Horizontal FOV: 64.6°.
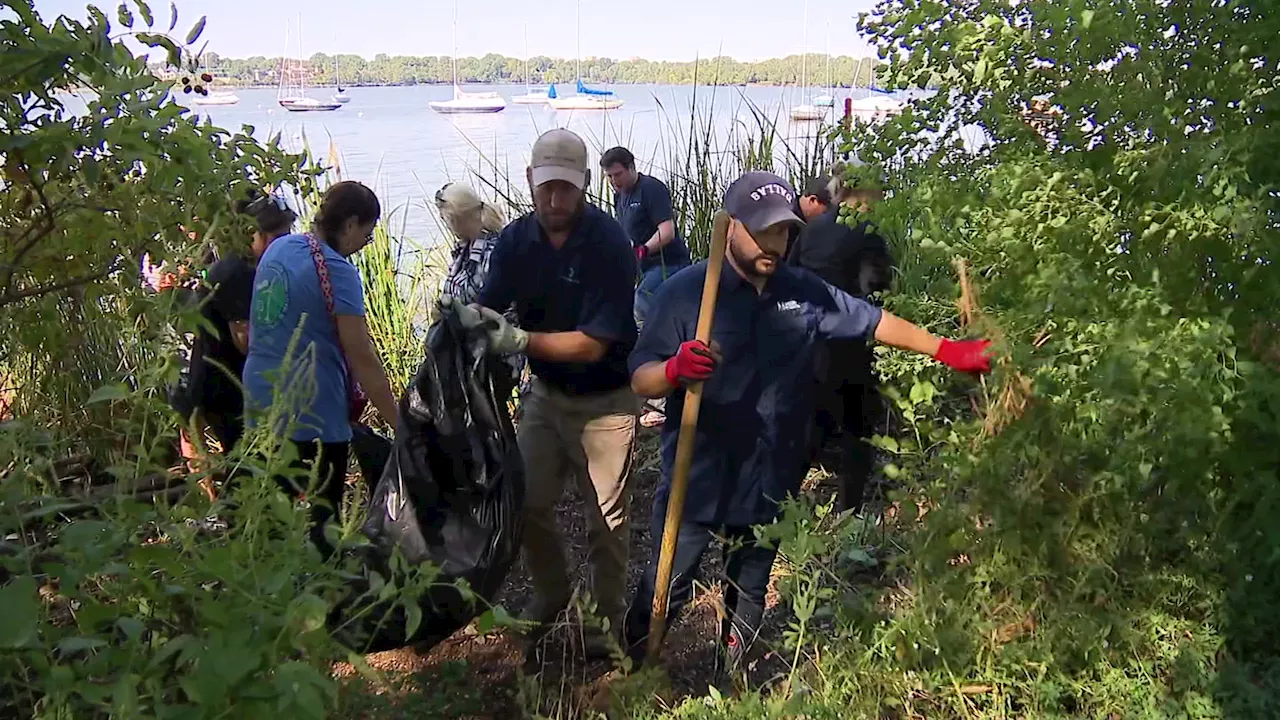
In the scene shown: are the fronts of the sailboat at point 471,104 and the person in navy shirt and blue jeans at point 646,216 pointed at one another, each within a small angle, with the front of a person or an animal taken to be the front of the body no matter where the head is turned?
no

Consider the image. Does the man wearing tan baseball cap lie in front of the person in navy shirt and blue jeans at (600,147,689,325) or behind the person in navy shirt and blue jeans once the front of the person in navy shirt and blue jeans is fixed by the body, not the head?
in front

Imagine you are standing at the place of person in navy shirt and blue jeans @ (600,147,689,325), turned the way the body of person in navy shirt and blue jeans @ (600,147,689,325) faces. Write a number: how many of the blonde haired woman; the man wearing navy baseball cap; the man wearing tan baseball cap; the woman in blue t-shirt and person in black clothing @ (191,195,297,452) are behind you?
0

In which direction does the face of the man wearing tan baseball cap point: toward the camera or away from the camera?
toward the camera

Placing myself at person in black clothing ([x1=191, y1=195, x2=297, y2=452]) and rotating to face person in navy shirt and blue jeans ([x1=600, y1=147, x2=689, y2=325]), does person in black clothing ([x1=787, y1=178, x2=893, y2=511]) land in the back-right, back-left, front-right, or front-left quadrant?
front-right

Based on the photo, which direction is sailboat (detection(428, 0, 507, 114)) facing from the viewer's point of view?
to the viewer's left

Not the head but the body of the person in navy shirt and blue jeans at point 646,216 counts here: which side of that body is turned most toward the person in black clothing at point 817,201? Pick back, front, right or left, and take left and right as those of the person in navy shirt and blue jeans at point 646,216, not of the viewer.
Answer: left

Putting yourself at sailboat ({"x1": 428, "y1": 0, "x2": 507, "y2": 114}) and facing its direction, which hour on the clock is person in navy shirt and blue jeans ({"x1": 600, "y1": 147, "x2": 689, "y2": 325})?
The person in navy shirt and blue jeans is roughly at 9 o'clock from the sailboat.

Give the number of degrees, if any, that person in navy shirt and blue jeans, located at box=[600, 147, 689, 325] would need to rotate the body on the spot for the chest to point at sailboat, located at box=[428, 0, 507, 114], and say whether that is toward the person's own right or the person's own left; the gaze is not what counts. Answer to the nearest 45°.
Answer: approximately 135° to the person's own right

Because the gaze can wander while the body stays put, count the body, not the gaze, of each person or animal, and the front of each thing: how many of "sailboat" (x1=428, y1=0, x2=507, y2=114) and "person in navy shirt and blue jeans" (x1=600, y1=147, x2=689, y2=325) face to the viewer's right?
0

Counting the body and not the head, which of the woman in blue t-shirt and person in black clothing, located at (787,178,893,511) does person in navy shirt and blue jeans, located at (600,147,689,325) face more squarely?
the woman in blue t-shirt

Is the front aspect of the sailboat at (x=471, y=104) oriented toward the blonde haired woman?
no

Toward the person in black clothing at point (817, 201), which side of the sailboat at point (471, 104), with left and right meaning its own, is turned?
left

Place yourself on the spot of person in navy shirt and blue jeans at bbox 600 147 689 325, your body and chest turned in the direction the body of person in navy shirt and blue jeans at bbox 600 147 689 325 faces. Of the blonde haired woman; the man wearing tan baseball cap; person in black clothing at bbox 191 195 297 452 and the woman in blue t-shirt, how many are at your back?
0

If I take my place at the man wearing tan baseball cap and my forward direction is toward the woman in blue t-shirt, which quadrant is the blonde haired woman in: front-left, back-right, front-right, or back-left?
front-right

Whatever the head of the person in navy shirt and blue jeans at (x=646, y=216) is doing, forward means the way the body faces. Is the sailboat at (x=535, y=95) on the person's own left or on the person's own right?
on the person's own right

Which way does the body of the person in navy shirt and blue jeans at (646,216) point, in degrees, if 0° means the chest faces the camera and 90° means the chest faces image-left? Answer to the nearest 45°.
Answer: approximately 45°

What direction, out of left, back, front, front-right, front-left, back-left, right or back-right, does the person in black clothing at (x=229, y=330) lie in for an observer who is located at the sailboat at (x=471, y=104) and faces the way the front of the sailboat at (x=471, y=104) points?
left
